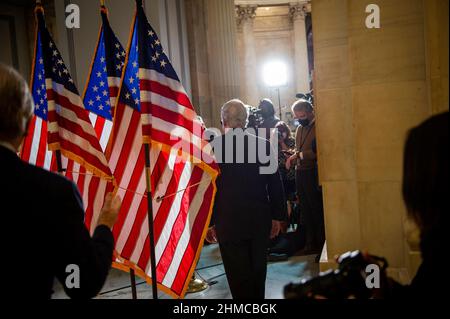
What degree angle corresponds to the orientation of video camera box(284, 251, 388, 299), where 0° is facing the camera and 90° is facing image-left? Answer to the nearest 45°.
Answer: approximately 90°

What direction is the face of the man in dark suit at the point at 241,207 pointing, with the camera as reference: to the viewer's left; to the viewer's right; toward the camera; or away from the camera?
away from the camera

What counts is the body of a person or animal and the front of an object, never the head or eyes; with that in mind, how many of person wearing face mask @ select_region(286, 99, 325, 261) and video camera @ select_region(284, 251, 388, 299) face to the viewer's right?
0

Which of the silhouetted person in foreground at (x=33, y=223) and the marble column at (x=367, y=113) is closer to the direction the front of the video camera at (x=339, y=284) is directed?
the silhouetted person in foreground

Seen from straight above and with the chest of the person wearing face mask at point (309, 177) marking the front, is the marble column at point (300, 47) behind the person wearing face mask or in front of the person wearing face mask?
behind

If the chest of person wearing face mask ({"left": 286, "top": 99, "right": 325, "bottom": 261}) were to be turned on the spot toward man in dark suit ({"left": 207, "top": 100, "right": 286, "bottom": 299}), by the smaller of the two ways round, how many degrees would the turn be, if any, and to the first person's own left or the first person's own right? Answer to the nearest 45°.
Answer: approximately 45° to the first person's own left

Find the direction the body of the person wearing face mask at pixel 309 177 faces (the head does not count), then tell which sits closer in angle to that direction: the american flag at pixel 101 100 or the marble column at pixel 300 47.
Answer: the american flag

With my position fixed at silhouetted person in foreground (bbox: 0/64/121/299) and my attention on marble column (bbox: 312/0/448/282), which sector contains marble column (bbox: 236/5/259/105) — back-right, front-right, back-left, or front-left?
front-left

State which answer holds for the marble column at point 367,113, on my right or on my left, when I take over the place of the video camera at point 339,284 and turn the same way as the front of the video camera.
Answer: on my right

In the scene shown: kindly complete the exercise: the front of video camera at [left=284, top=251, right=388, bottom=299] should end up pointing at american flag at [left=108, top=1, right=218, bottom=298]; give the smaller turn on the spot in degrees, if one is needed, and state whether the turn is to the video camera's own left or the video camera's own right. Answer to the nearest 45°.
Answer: approximately 45° to the video camera's own right

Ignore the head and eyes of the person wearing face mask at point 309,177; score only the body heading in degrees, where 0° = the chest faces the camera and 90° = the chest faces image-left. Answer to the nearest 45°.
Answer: approximately 45°
